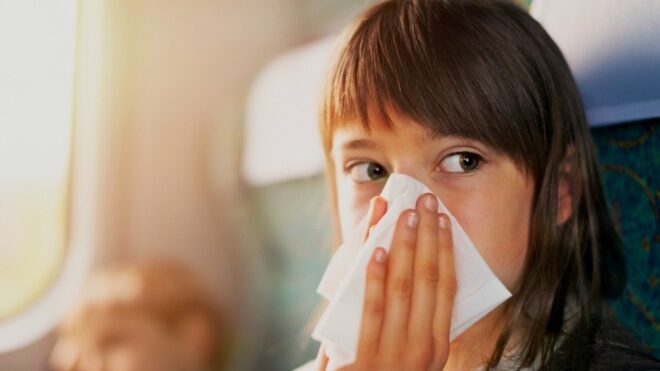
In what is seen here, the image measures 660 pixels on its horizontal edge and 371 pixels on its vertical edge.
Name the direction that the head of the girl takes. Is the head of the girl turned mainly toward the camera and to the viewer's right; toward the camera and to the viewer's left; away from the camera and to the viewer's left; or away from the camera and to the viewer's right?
toward the camera and to the viewer's left
